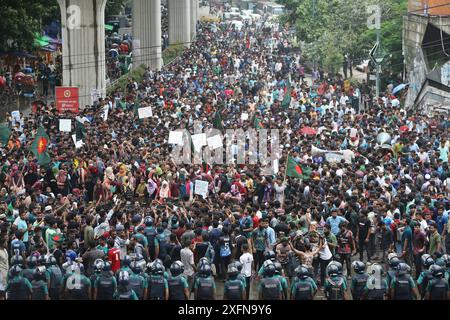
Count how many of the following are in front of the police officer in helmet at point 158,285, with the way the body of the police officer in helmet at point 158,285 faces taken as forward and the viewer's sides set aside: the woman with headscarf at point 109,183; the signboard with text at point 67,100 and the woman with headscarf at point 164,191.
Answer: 3

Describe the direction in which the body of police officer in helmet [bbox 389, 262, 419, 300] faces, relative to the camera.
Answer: away from the camera

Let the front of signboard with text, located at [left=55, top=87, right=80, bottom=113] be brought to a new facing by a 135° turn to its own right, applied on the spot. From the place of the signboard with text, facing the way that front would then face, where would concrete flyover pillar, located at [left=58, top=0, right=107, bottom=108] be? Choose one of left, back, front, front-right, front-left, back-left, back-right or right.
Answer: front-right

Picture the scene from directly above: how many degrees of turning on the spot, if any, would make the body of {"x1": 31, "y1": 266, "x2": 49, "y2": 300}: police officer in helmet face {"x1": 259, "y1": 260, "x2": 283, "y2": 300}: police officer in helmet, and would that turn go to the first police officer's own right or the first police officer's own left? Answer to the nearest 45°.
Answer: approximately 90° to the first police officer's own right

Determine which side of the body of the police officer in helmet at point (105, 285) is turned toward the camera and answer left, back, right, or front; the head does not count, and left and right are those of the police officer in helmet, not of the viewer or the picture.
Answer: back

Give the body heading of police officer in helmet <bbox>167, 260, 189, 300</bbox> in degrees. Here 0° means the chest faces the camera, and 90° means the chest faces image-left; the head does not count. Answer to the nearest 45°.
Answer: approximately 180°

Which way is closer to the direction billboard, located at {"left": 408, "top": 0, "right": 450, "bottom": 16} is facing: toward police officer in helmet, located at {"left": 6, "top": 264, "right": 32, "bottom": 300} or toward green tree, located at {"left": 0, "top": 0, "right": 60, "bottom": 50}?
the police officer in helmet

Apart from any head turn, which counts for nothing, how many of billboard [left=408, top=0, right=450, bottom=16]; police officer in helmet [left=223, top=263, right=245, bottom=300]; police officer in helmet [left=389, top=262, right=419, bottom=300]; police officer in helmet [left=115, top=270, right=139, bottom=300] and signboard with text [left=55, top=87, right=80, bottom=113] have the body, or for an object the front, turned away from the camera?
3

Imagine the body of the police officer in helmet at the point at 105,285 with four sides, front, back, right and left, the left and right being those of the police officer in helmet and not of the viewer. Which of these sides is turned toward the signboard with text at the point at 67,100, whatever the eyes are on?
front

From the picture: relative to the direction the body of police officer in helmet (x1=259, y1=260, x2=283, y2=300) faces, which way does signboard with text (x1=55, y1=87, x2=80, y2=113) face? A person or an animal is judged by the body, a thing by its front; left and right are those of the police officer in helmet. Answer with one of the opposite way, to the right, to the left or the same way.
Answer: the opposite way

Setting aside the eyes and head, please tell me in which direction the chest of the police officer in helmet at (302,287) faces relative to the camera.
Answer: away from the camera

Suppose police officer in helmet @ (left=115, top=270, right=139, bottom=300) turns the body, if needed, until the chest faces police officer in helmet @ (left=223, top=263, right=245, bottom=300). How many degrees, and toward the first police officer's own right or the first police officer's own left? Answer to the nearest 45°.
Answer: approximately 90° to the first police officer's own right

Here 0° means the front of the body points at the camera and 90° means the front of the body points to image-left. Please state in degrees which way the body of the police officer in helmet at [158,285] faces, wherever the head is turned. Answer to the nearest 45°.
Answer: approximately 180°

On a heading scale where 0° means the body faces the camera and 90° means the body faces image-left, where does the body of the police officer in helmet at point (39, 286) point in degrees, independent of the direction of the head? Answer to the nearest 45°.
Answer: approximately 180°

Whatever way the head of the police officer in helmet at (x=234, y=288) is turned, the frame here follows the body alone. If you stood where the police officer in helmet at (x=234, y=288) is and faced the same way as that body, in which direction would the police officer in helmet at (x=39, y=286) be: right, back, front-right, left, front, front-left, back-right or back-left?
left
